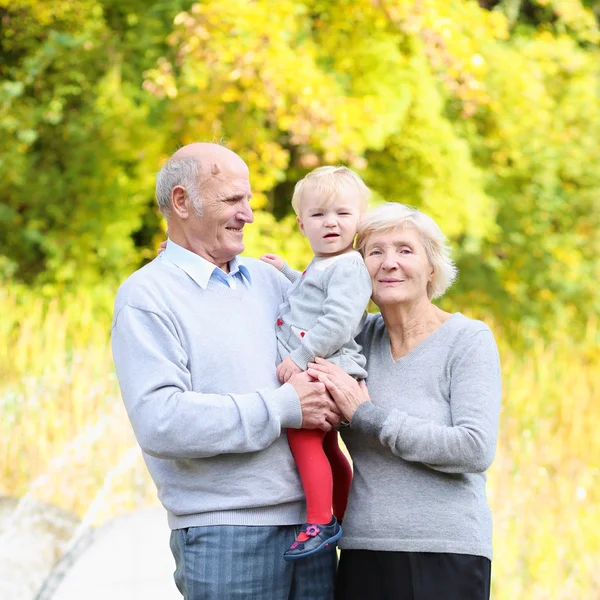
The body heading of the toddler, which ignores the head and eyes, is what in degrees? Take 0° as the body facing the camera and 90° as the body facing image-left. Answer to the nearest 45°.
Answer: approximately 45°
